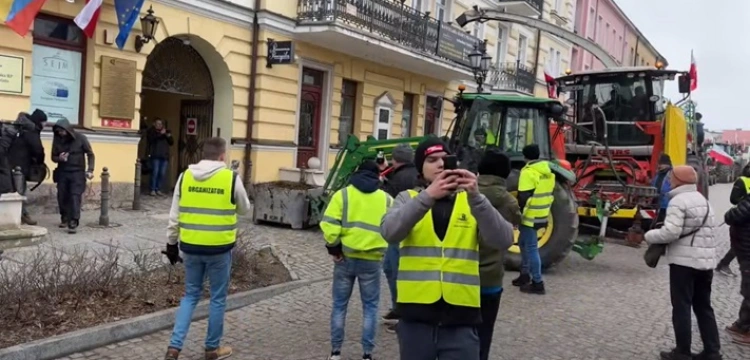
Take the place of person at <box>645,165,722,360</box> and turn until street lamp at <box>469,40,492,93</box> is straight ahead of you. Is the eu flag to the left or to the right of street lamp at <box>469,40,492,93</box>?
left

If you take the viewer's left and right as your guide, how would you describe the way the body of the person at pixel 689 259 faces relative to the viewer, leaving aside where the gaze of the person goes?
facing away from the viewer and to the left of the viewer

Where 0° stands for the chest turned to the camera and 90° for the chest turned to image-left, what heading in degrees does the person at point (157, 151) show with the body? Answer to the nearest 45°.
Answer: approximately 0°

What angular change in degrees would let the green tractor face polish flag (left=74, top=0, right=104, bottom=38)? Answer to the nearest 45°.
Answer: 0° — it already faces it

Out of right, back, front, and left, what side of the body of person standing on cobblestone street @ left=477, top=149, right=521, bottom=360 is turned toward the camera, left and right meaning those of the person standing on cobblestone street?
back
